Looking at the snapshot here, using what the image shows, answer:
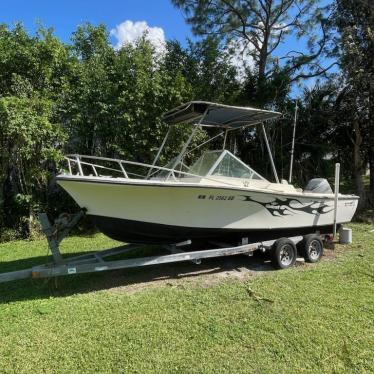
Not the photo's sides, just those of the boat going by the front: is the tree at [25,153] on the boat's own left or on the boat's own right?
on the boat's own right

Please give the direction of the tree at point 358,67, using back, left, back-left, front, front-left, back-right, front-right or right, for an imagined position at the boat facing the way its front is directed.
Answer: back

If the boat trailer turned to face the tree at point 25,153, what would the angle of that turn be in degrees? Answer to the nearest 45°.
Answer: approximately 90° to its right

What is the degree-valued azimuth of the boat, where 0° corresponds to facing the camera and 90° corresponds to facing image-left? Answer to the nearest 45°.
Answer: approximately 45°

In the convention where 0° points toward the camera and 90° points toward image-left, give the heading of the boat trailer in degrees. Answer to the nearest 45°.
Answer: approximately 45°
